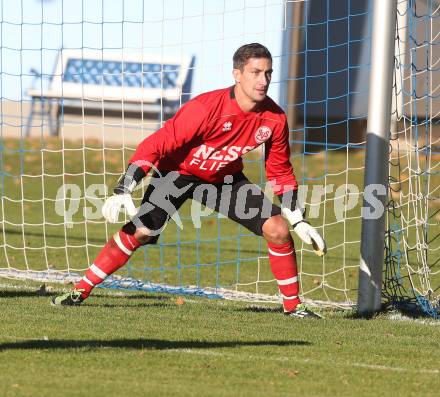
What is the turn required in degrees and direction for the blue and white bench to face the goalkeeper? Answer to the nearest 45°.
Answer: approximately 45° to its left

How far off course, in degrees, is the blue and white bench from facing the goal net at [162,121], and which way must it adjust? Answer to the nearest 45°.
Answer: approximately 45° to its left

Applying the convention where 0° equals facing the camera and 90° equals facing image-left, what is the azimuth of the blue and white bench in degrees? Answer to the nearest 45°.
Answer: approximately 45°
